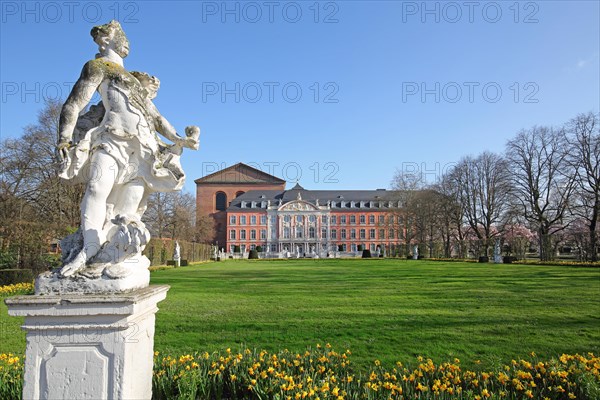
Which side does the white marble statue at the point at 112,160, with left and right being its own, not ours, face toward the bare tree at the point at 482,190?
left

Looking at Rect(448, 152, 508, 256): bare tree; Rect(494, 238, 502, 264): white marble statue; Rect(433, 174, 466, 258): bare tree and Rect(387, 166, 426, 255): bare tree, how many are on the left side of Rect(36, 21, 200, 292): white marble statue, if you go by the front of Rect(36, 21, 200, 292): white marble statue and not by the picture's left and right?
4

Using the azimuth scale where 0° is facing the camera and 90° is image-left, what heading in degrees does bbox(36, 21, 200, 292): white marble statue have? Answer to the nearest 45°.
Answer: approximately 315°

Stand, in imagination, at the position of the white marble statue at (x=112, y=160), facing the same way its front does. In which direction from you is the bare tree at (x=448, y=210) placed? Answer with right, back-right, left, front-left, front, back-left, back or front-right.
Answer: left

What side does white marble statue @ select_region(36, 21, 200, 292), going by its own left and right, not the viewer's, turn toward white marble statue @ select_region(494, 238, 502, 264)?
left

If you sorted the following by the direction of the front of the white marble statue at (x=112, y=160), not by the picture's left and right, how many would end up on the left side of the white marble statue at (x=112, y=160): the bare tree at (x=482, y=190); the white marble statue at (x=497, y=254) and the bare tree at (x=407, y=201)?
3

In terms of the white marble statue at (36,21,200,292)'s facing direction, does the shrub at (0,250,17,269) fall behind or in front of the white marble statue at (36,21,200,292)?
behind

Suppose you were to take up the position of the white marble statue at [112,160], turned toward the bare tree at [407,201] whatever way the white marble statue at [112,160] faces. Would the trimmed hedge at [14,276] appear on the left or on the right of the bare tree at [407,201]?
left

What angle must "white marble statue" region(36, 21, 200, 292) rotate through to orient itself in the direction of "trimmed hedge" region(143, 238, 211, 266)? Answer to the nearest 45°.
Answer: approximately 135° to its left
